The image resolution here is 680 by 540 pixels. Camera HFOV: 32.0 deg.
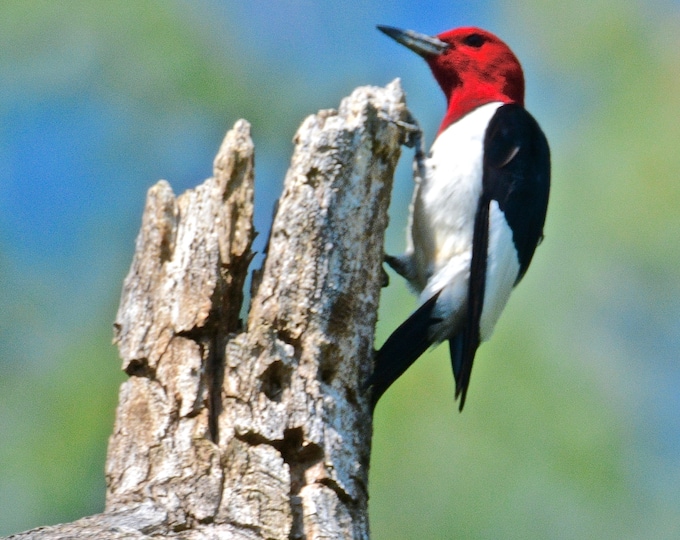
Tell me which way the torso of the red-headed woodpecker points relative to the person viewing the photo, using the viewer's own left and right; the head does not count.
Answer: facing to the left of the viewer
